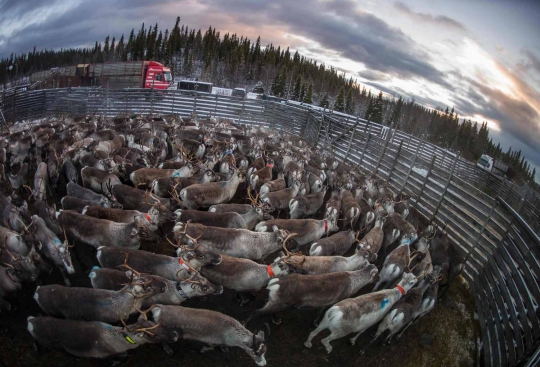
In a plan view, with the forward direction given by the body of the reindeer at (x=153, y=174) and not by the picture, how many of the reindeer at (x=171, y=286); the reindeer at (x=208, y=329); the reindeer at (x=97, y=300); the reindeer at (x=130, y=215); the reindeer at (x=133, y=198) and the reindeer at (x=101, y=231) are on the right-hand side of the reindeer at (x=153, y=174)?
6

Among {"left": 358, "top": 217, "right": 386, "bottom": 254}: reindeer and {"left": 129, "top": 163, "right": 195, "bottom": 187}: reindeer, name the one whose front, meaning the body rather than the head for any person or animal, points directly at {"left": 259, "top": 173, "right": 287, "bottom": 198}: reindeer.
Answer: {"left": 129, "top": 163, "right": 195, "bottom": 187}: reindeer

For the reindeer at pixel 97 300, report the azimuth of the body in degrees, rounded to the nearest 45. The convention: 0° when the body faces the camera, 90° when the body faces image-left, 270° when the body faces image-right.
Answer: approximately 270°

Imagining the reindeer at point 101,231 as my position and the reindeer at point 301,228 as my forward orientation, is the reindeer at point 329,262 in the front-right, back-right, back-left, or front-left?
front-right

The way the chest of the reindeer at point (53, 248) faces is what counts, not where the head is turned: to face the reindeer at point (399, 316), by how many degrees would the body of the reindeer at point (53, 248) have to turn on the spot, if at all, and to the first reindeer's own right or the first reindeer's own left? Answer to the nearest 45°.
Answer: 0° — it already faces it

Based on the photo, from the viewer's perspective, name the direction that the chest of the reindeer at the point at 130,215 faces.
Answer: to the viewer's right

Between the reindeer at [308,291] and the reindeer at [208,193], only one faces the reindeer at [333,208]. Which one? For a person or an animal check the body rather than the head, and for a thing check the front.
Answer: the reindeer at [208,193]

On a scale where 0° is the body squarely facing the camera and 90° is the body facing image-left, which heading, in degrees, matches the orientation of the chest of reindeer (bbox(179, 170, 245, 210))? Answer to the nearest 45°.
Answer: approximately 270°

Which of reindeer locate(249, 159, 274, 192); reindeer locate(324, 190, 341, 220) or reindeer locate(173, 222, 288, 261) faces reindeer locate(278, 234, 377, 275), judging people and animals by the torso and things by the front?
reindeer locate(173, 222, 288, 261)

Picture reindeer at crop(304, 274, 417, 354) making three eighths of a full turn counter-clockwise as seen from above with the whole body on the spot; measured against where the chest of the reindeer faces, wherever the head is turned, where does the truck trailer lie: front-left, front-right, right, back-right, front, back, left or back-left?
front-right

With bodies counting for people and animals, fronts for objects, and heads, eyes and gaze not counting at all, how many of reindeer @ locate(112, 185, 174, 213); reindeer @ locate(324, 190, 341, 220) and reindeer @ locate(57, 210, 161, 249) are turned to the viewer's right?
2

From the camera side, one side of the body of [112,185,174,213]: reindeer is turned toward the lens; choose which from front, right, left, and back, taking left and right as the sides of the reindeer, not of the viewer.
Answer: right

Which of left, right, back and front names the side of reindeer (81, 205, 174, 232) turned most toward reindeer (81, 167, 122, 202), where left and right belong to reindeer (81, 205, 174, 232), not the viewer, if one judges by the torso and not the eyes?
left

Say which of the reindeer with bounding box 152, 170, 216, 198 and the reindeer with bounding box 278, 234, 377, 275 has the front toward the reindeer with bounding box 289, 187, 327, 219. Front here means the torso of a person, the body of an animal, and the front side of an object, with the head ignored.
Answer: the reindeer with bounding box 152, 170, 216, 198

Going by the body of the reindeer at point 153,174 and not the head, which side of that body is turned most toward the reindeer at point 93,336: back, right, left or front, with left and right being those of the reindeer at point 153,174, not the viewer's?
right

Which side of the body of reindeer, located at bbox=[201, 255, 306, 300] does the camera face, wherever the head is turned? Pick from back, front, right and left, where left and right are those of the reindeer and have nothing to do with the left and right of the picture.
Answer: right

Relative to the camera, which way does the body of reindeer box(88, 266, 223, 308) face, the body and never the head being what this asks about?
to the viewer's right
